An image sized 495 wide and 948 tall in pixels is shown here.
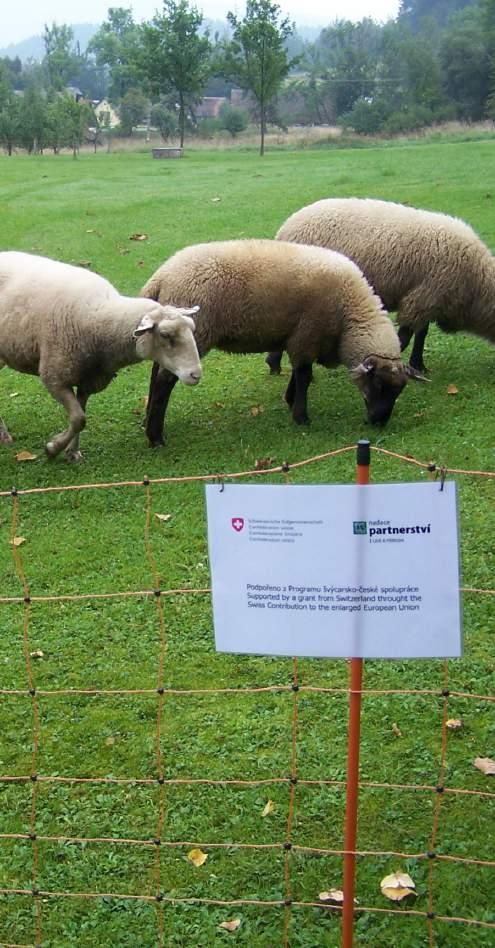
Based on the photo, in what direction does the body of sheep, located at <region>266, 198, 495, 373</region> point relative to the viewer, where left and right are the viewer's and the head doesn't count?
facing to the right of the viewer

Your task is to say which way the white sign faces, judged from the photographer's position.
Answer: facing the viewer

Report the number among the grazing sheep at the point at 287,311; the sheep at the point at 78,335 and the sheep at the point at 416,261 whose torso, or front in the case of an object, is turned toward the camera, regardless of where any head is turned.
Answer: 0

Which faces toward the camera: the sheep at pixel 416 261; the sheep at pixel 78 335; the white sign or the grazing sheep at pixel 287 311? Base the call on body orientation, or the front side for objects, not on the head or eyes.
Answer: the white sign

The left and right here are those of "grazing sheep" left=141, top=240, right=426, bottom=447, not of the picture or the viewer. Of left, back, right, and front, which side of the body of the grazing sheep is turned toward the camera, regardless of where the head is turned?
right

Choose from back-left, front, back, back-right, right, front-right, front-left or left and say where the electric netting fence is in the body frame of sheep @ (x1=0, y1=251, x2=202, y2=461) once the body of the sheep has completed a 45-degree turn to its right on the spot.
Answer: front-right

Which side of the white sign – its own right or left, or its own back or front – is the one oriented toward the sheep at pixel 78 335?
back

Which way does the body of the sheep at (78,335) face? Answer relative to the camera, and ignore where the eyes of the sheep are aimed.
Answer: to the viewer's right

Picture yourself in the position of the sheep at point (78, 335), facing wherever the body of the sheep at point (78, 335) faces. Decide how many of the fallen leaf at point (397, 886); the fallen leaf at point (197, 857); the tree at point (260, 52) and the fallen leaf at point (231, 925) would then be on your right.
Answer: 3

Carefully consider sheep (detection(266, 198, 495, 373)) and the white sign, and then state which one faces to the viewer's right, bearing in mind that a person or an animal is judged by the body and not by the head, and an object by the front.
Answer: the sheep

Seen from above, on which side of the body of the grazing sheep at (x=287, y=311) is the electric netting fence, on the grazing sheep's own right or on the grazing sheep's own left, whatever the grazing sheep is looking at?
on the grazing sheep's own right

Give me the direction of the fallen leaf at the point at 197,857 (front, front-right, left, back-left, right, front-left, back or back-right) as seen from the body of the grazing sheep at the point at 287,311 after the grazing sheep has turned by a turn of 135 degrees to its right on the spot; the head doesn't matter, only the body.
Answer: front-left

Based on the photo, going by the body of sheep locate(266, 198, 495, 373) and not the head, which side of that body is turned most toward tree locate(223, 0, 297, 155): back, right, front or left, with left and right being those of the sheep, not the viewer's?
left
